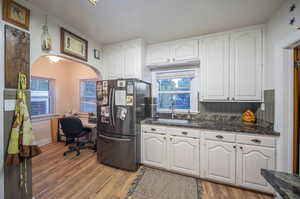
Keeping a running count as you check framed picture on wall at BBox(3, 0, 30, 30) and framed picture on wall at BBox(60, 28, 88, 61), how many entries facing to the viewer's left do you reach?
0

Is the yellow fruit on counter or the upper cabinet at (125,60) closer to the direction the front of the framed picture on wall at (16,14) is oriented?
the yellow fruit on counter

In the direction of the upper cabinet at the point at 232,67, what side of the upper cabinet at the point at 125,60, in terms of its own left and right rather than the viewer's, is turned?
left

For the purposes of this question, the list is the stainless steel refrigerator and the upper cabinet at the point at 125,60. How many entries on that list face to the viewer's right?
0

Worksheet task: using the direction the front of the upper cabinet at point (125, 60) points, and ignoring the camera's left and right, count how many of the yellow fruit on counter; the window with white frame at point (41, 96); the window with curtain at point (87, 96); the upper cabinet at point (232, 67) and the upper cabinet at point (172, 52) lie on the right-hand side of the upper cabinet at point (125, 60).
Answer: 2

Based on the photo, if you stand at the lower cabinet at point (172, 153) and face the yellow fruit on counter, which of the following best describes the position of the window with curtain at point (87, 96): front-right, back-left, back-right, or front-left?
back-left

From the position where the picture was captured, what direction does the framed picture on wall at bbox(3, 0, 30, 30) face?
facing the viewer and to the right of the viewer

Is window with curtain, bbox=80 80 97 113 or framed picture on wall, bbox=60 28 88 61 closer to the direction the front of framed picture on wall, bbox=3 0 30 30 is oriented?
the framed picture on wall
